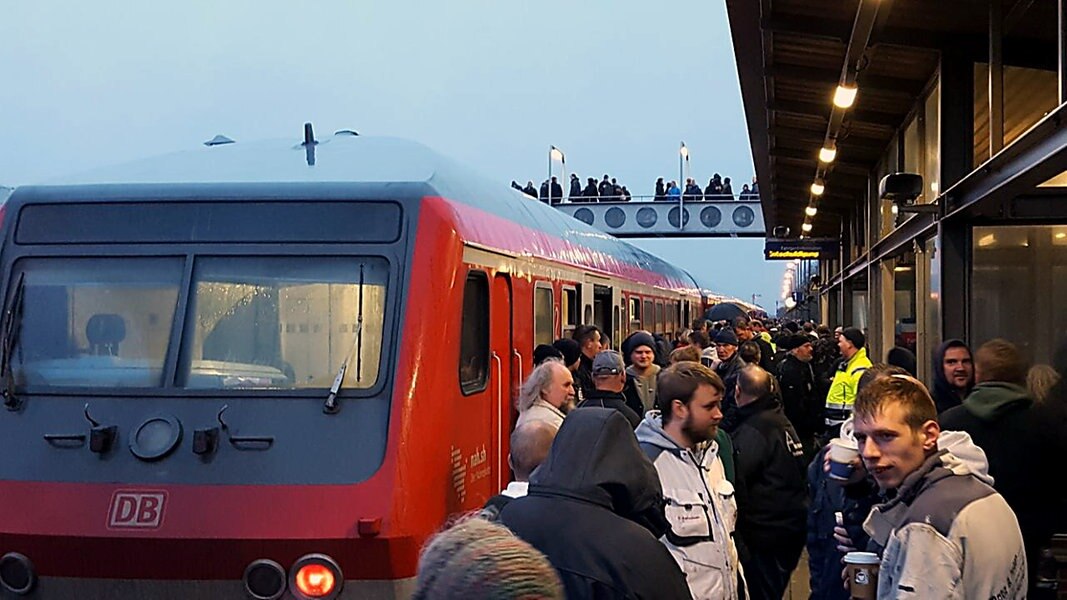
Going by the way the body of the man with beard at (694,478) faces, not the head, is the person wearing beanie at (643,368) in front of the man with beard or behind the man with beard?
behind

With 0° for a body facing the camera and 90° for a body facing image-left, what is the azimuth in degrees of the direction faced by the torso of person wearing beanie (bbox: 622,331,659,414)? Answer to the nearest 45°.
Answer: approximately 0°

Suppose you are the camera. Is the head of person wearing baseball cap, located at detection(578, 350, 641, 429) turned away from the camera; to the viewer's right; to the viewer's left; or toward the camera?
away from the camera

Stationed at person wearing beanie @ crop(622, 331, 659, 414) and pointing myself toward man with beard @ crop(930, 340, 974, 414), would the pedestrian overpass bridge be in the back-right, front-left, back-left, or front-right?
back-left
